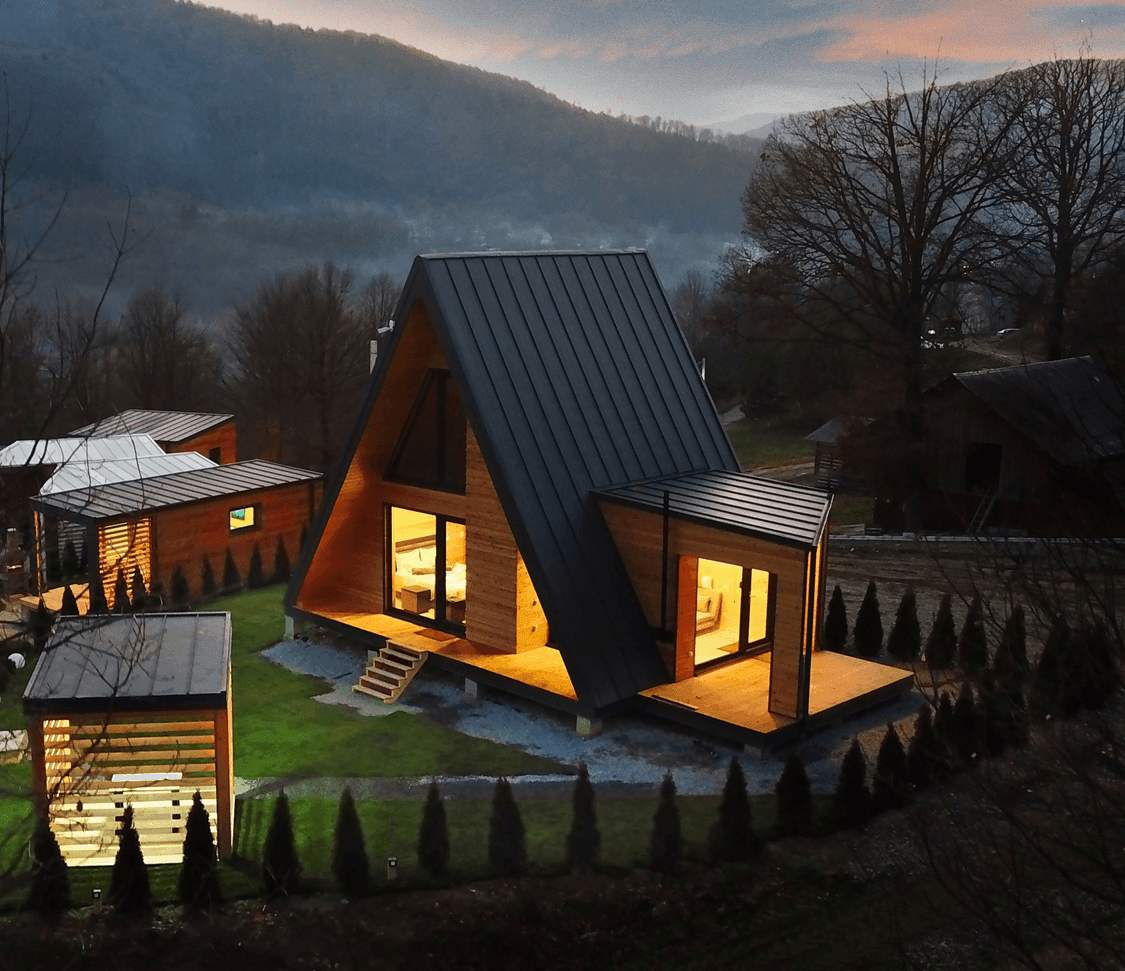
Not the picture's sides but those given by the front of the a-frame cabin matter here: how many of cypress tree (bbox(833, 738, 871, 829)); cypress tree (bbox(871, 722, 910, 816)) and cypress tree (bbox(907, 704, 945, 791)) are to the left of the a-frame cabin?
3

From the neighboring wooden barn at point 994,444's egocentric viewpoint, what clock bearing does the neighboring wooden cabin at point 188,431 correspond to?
the neighboring wooden cabin at point 188,431 is roughly at 1 o'clock from the neighboring wooden barn at point 994,444.

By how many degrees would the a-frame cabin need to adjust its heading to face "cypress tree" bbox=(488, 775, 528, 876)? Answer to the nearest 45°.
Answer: approximately 45° to its left

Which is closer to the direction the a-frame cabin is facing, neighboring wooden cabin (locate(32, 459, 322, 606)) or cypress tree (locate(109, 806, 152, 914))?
the cypress tree

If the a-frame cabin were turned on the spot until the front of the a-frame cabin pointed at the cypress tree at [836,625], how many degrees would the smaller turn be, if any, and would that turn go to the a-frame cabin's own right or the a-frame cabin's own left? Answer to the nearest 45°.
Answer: approximately 180°

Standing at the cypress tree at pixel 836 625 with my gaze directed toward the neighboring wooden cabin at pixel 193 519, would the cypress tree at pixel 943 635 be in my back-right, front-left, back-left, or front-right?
back-left

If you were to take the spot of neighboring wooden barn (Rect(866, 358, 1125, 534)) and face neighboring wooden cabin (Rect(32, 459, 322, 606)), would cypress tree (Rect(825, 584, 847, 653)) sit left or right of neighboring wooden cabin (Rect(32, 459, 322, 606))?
left

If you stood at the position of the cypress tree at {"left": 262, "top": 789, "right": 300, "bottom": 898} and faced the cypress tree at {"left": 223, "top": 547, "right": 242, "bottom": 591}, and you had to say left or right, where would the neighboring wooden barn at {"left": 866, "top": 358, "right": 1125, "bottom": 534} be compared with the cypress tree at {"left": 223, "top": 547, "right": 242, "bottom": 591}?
right

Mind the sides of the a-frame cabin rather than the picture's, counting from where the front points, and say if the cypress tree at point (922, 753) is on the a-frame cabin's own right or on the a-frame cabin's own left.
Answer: on the a-frame cabin's own left

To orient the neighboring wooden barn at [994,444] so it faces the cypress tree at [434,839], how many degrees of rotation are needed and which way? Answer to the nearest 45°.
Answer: approximately 45° to its left

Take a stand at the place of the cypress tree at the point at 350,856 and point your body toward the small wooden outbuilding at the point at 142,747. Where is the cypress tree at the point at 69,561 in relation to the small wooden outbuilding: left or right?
right

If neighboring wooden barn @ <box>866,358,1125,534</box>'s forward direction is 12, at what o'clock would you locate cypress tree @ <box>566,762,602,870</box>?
The cypress tree is roughly at 11 o'clock from the neighboring wooden barn.

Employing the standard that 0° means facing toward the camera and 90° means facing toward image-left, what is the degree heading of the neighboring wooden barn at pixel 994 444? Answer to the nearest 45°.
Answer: approximately 45°
